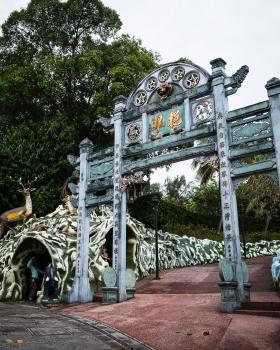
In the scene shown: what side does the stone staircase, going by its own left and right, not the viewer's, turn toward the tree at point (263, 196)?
back

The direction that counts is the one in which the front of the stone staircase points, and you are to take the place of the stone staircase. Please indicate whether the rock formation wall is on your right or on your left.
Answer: on your right

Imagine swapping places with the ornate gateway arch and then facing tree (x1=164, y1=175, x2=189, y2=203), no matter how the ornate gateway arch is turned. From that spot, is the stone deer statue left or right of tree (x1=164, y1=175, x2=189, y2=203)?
left

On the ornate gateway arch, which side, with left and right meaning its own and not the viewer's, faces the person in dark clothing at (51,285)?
right

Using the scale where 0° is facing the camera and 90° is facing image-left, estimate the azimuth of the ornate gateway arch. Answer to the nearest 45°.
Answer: approximately 45°

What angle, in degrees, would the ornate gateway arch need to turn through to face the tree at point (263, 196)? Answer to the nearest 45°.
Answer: approximately 135° to its right
